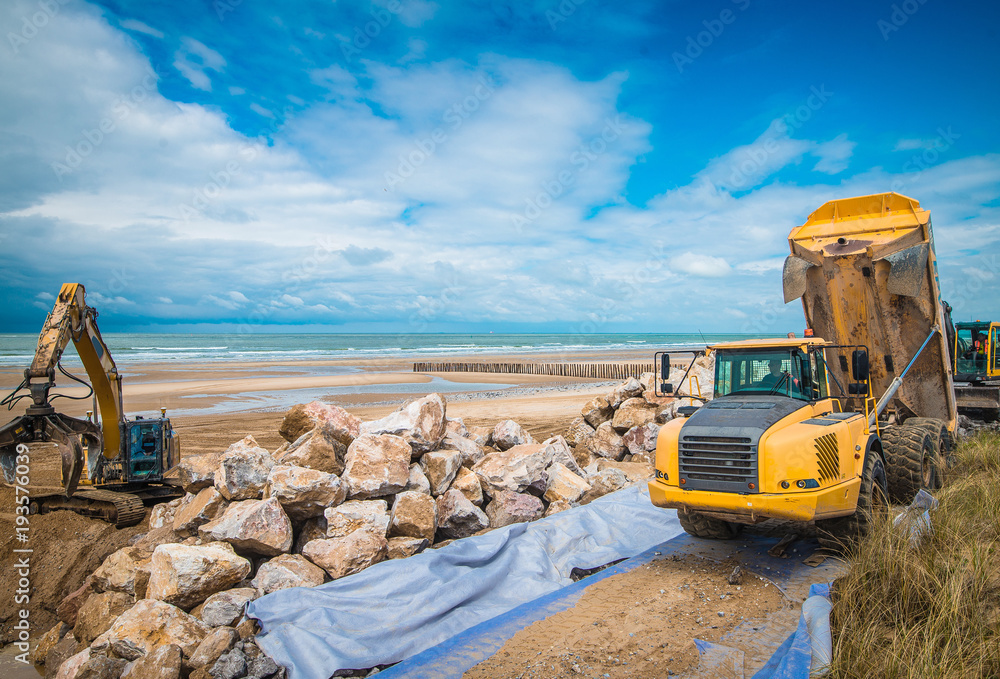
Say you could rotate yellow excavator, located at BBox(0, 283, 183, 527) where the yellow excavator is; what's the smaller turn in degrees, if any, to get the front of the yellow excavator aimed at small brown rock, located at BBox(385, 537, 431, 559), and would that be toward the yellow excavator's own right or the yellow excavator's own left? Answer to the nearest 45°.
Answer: approximately 90° to the yellow excavator's own left

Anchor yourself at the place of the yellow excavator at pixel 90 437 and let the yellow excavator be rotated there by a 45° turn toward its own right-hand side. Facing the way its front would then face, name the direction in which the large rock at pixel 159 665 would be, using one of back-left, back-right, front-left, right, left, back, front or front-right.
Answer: left

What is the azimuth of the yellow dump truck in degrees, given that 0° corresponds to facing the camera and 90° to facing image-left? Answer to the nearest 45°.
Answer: approximately 45°

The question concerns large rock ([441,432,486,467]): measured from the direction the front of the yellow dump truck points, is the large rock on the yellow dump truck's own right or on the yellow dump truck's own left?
on the yellow dump truck's own right

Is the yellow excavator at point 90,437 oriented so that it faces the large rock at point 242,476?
no

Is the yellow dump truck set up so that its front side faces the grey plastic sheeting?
yes

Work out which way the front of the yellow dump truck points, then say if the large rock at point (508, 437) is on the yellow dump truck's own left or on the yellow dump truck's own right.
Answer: on the yellow dump truck's own right

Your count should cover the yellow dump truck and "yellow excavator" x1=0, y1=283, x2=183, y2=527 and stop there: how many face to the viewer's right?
0

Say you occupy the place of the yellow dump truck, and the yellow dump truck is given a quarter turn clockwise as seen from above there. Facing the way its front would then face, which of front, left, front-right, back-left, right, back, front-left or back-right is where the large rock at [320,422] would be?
front-left

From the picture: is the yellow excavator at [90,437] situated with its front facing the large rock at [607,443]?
no

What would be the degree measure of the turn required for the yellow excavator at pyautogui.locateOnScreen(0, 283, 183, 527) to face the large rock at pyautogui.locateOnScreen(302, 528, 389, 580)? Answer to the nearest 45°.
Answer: approximately 90° to its left

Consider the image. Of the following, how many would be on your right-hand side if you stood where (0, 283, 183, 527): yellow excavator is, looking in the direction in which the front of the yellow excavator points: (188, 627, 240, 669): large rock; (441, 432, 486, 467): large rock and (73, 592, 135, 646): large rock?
0

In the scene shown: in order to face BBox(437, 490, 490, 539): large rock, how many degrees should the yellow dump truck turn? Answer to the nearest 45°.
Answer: approximately 45° to its right

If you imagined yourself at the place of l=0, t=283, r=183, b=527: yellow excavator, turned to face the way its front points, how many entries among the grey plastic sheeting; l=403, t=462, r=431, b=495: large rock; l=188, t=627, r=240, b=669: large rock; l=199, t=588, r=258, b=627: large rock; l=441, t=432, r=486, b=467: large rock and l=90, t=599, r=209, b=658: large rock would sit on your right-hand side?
0

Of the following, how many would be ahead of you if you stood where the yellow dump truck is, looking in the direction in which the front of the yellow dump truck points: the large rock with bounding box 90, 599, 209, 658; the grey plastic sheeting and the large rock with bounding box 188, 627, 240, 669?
3

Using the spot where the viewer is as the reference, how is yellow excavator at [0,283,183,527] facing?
facing the viewer and to the left of the viewer
